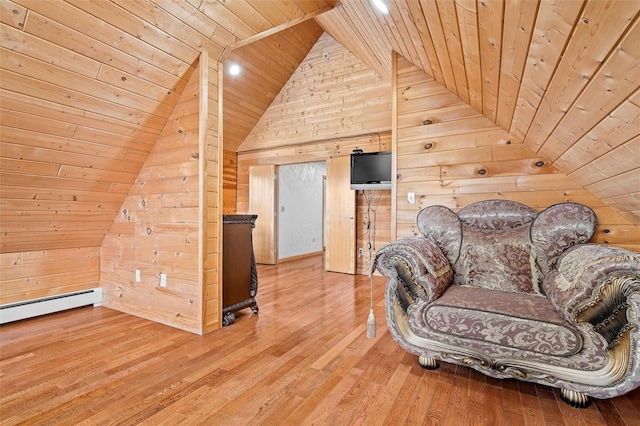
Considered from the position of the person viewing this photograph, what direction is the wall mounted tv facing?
facing the viewer

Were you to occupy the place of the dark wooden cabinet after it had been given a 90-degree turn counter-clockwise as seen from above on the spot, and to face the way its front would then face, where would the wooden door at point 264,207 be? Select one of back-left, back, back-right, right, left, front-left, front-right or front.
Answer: front-right

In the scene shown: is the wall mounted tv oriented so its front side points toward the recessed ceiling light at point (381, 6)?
yes

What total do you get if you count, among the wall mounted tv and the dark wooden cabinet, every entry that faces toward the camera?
1

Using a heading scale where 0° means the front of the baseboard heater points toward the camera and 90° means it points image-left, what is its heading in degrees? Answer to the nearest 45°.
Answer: approximately 315°

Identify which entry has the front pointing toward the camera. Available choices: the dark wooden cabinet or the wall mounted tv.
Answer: the wall mounted tv

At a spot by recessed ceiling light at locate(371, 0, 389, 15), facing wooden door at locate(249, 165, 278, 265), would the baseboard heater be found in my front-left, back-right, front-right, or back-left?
front-left

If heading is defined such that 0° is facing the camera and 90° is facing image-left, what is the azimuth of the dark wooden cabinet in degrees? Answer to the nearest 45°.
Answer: approximately 225°

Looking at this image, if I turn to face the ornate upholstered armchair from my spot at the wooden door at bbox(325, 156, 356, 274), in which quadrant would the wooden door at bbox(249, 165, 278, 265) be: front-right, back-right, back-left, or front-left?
back-right

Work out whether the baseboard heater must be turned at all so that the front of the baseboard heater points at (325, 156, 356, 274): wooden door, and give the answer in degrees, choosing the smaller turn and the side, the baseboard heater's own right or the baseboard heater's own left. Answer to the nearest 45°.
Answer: approximately 45° to the baseboard heater's own left

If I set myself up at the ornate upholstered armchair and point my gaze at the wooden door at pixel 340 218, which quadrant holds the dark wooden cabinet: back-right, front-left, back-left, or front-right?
front-left

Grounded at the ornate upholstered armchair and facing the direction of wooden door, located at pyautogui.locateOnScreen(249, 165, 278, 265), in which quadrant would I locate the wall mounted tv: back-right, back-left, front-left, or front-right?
front-right

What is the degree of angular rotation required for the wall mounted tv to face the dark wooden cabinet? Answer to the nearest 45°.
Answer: approximately 45° to its right
